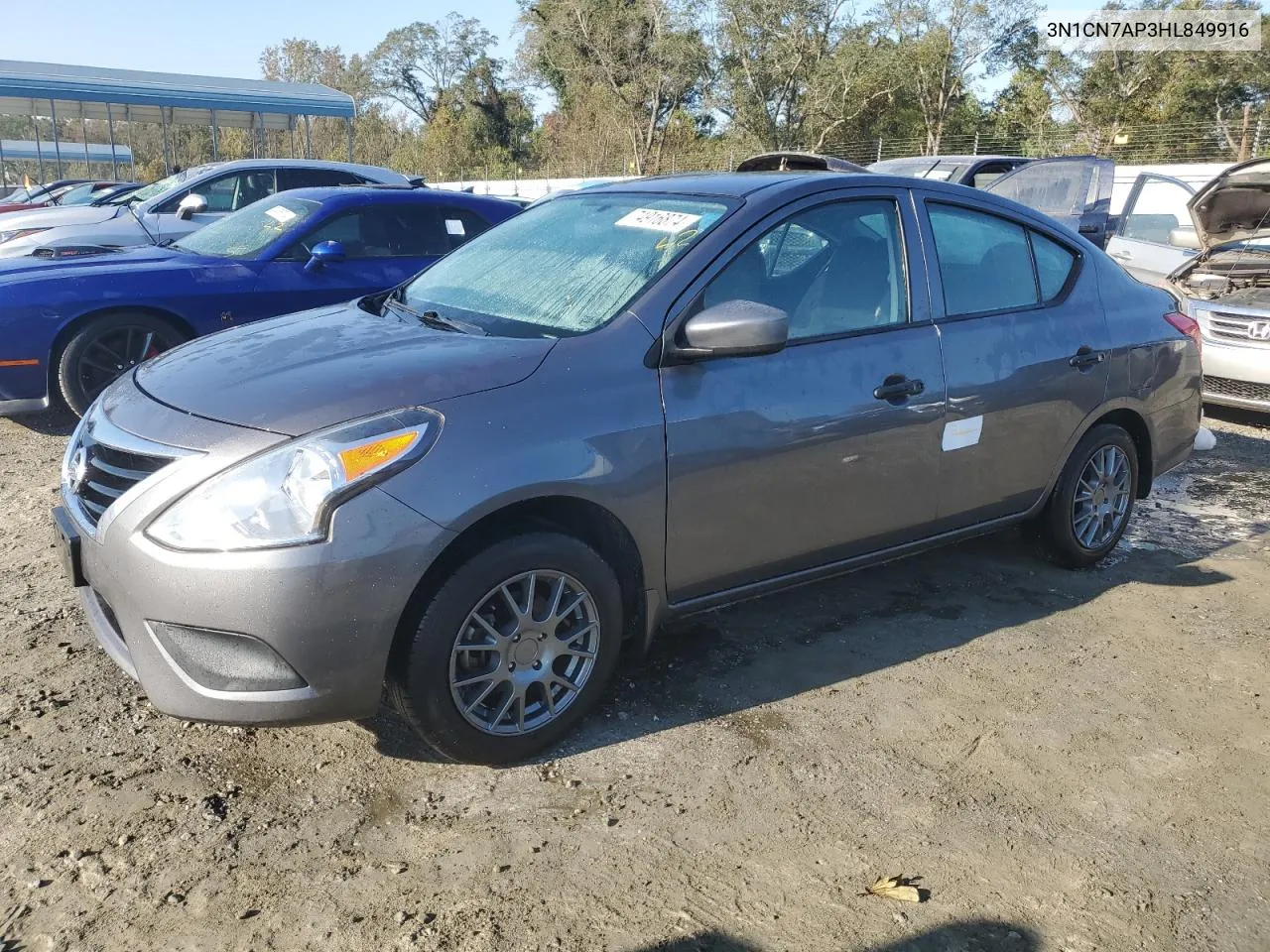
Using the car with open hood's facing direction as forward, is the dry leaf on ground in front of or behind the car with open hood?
in front

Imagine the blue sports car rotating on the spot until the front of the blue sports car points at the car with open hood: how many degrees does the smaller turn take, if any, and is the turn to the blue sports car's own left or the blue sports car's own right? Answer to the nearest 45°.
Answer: approximately 135° to the blue sports car's own left

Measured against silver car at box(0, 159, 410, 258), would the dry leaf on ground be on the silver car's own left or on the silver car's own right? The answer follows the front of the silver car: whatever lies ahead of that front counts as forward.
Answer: on the silver car's own left

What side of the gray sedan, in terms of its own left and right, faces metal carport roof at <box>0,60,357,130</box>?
right

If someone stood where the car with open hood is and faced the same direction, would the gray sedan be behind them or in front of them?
in front

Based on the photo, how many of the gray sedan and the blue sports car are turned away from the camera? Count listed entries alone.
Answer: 0

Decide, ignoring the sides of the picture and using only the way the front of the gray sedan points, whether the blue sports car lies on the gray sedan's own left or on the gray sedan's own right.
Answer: on the gray sedan's own right

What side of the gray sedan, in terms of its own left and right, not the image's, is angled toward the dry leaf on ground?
left

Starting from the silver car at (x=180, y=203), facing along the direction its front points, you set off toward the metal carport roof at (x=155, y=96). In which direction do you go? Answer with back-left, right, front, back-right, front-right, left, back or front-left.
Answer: back-right

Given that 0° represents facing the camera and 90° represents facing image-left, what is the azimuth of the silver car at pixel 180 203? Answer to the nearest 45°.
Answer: approximately 45°
